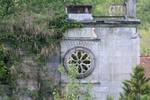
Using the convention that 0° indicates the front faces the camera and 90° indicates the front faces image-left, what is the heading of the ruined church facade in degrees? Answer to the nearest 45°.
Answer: approximately 0°
